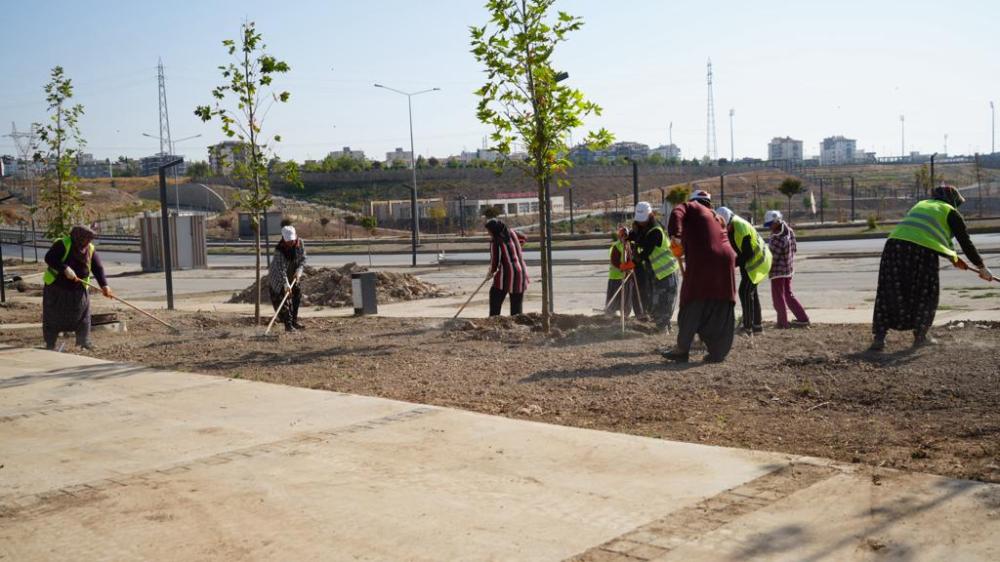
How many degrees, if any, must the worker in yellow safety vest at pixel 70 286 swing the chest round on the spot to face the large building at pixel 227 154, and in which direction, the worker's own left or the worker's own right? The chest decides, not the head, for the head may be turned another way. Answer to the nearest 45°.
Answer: approximately 90° to the worker's own left

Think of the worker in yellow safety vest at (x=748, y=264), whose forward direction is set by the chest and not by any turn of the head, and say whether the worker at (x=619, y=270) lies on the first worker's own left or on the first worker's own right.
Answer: on the first worker's own right

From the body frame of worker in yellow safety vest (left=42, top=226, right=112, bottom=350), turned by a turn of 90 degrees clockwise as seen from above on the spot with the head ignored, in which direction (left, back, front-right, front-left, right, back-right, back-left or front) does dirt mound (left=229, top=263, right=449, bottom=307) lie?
back

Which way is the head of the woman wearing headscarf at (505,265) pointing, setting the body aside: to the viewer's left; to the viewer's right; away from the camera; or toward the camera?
to the viewer's left

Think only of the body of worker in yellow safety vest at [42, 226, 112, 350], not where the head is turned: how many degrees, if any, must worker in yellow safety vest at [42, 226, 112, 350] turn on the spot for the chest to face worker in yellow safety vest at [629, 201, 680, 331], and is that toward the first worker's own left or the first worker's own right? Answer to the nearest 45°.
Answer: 0° — they already face them

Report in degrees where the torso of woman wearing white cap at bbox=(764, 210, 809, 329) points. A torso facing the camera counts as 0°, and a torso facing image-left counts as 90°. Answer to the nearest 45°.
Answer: approximately 45°

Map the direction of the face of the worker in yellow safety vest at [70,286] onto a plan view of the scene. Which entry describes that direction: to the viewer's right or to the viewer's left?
to the viewer's right

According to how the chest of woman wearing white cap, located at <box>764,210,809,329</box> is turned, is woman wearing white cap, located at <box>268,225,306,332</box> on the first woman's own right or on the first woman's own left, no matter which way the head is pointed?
on the first woman's own right

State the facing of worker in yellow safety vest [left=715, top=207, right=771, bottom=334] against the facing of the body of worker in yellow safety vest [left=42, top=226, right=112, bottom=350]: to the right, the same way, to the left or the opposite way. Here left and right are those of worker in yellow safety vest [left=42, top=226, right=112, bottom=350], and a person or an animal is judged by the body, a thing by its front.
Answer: the opposite way

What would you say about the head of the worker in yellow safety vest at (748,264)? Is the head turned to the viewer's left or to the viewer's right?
to the viewer's left

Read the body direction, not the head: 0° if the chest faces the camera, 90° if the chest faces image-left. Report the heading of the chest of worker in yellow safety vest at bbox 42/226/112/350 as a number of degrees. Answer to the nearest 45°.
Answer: approximately 315°

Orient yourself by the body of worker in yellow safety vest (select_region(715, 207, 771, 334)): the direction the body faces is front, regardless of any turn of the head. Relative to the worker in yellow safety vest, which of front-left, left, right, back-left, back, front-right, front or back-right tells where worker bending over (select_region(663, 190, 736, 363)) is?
left
